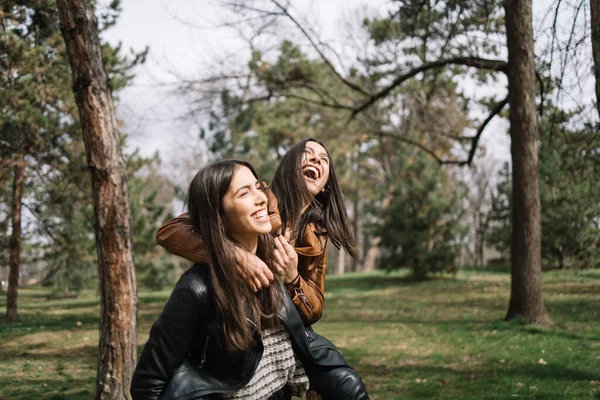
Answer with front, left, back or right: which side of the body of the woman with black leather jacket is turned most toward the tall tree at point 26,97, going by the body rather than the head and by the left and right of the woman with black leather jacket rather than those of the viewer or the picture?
back

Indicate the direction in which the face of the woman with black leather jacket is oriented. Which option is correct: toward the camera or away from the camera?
toward the camera

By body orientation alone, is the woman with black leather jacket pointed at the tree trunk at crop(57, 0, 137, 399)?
no
